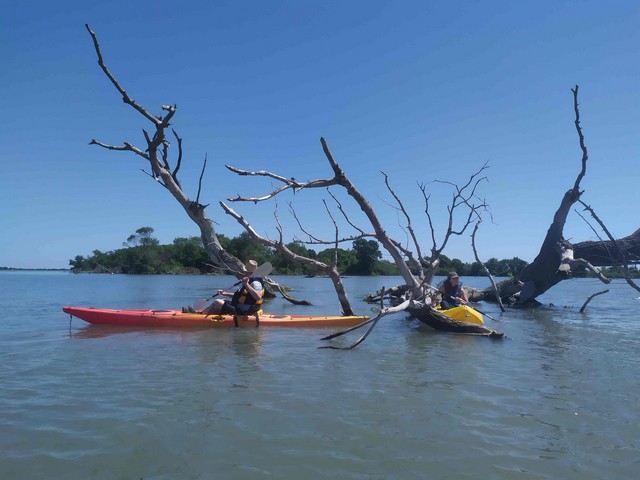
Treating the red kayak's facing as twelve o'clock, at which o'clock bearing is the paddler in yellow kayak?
The paddler in yellow kayak is roughly at 6 o'clock from the red kayak.

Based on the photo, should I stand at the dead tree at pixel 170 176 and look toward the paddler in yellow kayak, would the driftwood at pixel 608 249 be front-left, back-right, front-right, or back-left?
front-left

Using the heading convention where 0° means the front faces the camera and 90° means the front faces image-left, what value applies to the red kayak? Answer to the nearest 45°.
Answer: approximately 90°

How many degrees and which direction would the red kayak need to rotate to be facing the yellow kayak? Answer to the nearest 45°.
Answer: approximately 180°

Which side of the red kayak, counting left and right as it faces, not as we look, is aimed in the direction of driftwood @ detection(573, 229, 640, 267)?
back
